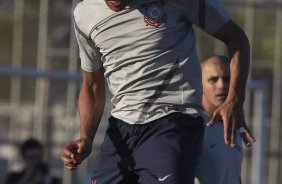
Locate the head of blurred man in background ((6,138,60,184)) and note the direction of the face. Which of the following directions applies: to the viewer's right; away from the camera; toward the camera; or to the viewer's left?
toward the camera

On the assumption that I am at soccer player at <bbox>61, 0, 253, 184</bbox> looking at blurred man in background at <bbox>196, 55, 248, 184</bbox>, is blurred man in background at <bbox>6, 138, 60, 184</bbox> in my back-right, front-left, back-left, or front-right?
front-left

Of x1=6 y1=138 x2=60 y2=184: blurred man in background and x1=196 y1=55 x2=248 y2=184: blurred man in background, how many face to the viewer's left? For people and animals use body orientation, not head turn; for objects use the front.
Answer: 0

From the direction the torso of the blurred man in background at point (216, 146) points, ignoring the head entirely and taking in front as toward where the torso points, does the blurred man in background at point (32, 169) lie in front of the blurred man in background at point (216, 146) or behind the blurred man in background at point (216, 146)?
behind

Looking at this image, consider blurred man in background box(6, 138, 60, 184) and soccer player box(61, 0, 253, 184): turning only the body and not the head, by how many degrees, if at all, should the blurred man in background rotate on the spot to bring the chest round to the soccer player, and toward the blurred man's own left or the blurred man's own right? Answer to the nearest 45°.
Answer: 0° — they already face them

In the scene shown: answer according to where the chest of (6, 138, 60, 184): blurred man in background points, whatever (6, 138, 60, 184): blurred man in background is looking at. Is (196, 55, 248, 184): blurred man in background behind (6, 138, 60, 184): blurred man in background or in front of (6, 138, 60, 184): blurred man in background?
in front

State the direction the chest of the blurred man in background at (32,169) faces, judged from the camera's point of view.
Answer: toward the camera
